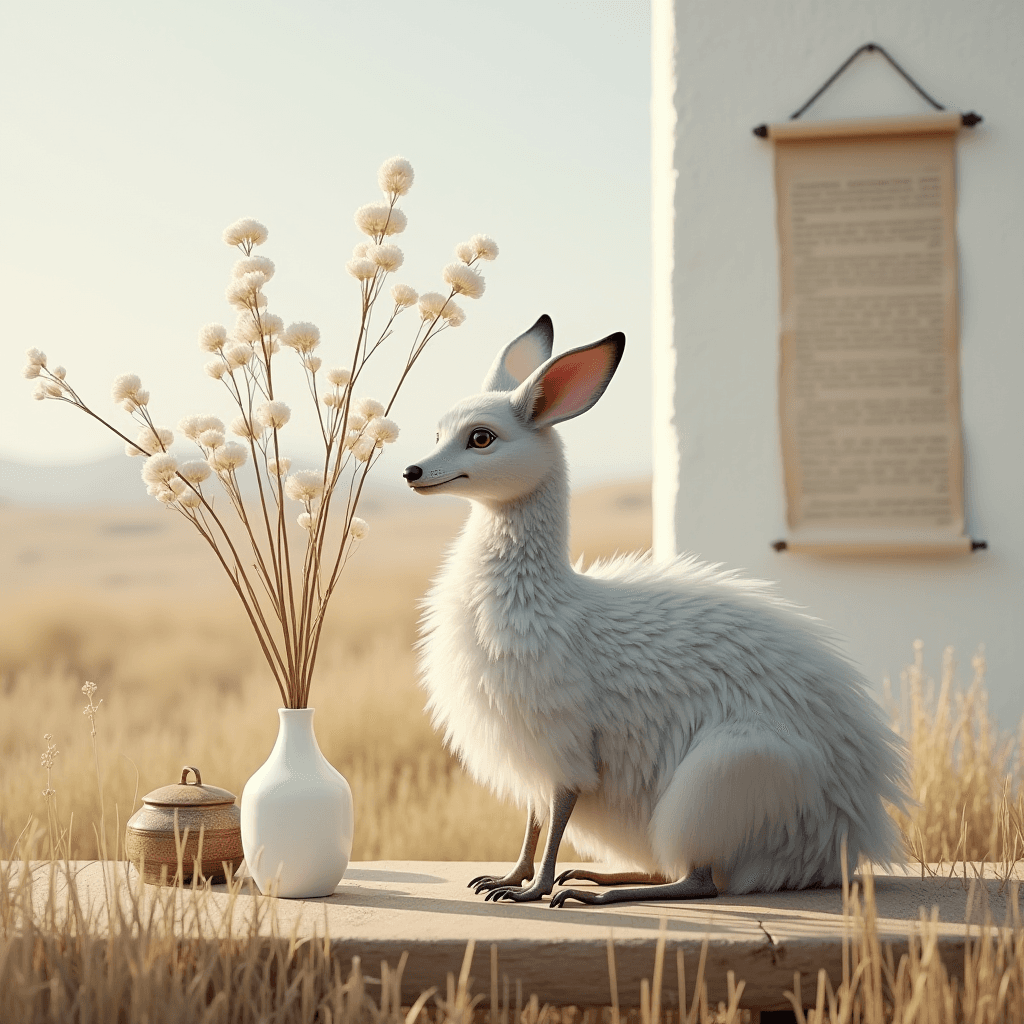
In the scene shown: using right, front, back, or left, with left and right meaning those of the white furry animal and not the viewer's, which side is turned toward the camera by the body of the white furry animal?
left

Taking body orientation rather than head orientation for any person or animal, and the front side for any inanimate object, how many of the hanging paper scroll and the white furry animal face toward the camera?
1

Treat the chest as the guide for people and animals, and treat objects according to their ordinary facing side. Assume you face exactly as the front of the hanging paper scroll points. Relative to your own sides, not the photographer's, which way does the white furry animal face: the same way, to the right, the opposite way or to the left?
to the right
